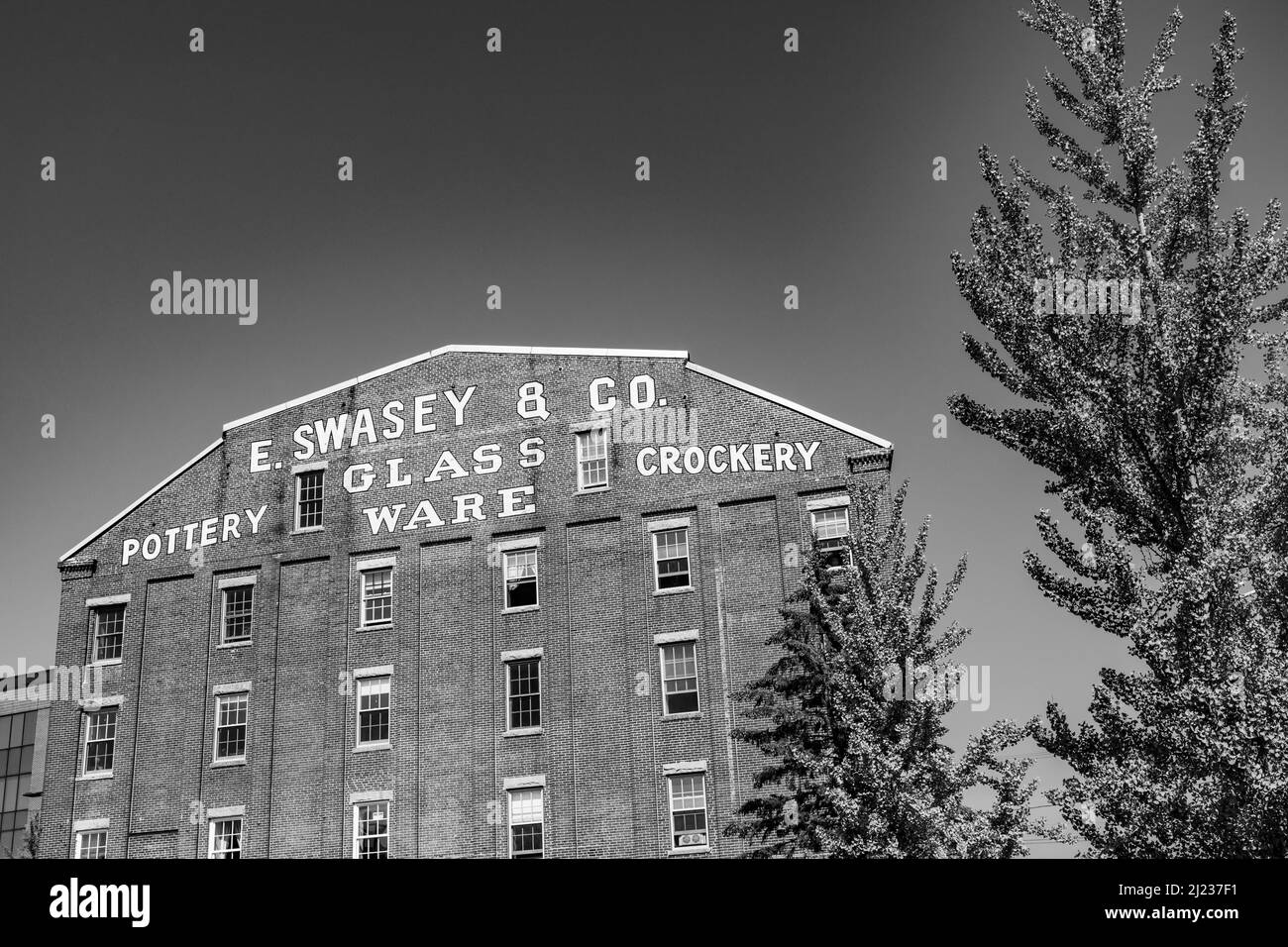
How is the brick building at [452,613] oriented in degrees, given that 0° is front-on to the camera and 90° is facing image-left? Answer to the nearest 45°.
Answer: approximately 0°

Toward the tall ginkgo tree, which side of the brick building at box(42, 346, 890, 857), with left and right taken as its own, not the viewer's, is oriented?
front

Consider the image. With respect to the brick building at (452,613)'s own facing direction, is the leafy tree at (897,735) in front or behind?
in front
